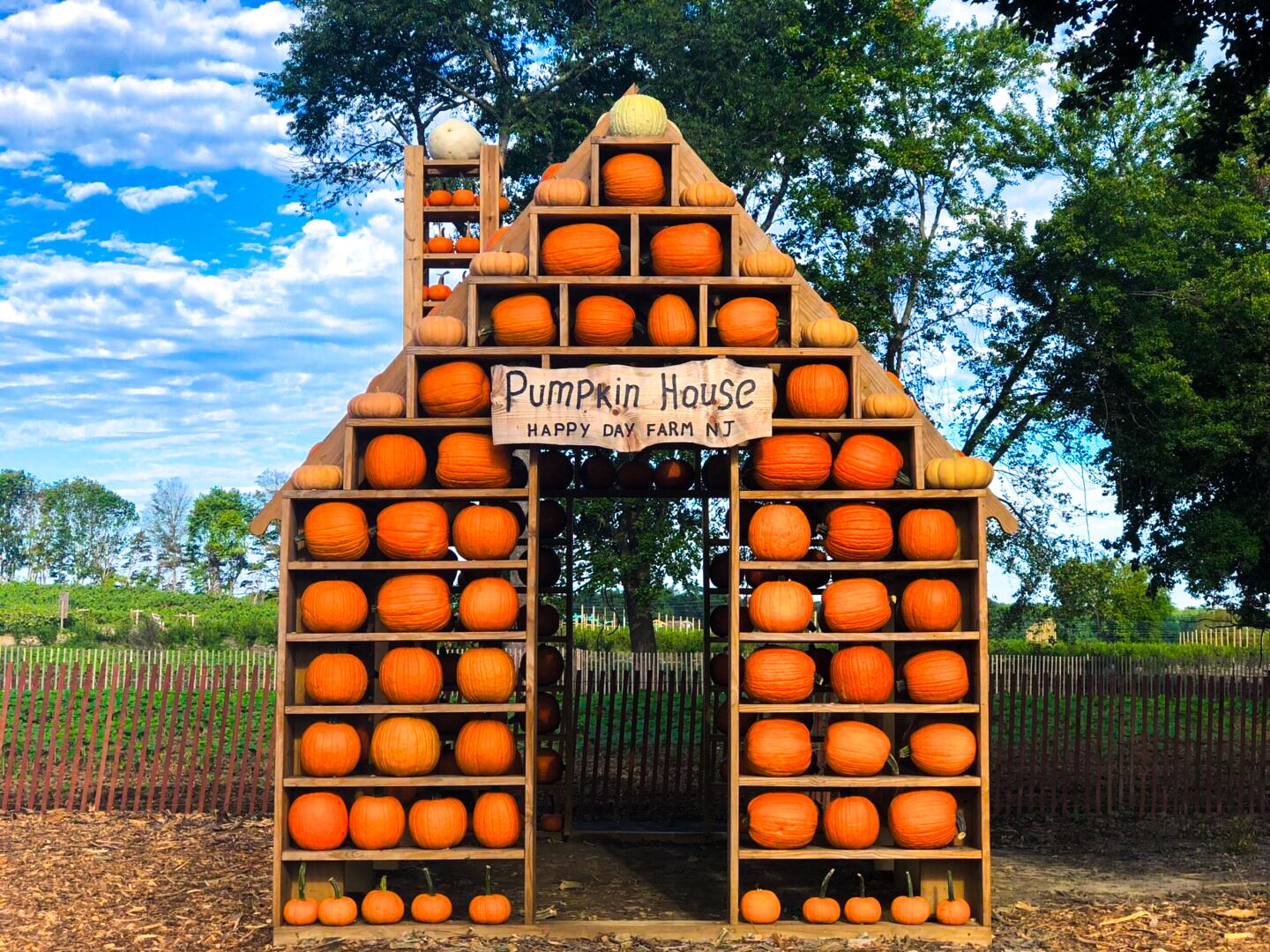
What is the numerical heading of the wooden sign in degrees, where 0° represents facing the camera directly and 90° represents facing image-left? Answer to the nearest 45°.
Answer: approximately 0°

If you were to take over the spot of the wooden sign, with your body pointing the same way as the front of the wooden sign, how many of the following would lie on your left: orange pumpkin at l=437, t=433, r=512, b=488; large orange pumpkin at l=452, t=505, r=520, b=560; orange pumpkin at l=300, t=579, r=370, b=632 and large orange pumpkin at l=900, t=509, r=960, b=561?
1

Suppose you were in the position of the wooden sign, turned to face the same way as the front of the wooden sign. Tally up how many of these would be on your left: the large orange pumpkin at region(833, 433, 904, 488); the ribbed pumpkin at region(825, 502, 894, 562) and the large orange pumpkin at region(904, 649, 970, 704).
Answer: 3

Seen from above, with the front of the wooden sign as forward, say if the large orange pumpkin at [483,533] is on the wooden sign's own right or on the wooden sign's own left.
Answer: on the wooden sign's own right

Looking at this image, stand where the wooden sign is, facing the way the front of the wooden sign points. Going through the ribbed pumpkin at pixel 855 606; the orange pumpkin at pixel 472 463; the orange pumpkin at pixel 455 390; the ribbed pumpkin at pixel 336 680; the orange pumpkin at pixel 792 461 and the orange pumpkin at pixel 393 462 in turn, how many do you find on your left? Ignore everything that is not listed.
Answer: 2

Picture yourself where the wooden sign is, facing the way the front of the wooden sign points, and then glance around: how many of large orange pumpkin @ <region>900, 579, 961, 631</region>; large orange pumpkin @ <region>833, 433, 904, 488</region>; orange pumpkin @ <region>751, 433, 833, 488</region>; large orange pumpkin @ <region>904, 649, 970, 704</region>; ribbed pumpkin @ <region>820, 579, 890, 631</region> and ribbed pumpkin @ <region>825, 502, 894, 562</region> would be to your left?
6

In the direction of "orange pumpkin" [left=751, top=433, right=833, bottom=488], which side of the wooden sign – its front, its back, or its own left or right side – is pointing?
left

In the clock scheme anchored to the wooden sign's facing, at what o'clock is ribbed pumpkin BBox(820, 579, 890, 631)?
The ribbed pumpkin is roughly at 9 o'clock from the wooden sign.

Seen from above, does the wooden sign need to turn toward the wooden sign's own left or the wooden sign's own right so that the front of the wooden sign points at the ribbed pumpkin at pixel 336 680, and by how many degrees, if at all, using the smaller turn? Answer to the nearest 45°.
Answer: approximately 90° to the wooden sign's own right
